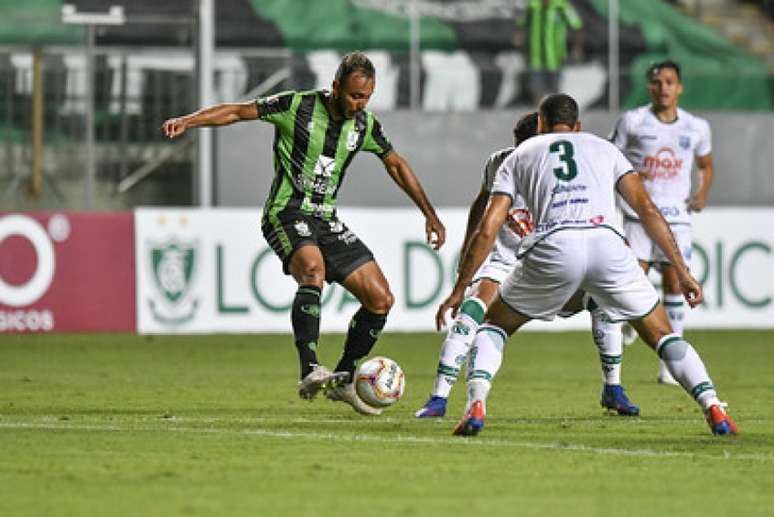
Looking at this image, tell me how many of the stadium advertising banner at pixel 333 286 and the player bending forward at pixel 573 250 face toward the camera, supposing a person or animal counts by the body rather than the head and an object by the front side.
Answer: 1

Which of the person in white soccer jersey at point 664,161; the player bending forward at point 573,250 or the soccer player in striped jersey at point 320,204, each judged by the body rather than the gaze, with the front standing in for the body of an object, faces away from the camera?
the player bending forward

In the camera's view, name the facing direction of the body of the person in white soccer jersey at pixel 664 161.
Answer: toward the camera

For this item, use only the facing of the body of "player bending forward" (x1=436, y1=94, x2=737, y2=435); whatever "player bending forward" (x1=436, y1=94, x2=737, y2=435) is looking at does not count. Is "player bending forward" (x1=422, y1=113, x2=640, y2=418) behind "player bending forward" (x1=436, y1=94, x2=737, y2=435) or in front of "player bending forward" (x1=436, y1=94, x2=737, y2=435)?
in front

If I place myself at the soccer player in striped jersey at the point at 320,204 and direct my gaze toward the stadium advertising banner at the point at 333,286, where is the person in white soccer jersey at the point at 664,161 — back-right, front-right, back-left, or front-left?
front-right

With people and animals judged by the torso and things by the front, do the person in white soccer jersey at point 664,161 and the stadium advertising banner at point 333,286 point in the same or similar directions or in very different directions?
same or similar directions

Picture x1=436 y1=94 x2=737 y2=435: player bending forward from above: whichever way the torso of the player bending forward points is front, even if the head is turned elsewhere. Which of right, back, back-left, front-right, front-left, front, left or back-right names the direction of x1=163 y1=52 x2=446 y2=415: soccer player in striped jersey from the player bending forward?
front-left

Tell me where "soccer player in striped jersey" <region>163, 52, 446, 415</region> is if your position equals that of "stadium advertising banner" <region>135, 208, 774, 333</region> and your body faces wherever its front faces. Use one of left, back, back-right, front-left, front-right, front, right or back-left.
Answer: front

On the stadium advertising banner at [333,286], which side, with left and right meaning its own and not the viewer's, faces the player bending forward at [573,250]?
front

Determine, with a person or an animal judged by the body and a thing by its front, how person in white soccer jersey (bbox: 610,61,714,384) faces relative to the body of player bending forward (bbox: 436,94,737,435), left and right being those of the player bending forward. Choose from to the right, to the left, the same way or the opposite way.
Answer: the opposite way

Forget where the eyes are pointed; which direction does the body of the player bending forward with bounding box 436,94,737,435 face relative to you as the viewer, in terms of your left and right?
facing away from the viewer

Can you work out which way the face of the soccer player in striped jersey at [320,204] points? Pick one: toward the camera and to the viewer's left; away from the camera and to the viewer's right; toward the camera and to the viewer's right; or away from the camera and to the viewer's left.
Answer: toward the camera and to the viewer's right

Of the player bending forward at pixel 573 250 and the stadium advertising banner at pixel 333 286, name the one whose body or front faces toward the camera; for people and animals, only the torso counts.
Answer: the stadium advertising banner

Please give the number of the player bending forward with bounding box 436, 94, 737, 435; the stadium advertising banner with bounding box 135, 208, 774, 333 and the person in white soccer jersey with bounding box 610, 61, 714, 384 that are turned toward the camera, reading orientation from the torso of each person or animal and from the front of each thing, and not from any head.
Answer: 2

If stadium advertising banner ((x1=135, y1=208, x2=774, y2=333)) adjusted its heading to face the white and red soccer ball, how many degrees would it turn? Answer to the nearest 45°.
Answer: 0° — it already faces it

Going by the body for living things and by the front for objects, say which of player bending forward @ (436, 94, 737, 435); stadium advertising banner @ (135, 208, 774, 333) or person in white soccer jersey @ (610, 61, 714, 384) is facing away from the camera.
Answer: the player bending forward

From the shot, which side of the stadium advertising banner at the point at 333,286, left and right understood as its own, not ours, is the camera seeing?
front

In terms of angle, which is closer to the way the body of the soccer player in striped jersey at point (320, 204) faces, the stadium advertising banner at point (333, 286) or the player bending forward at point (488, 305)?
the player bending forward
